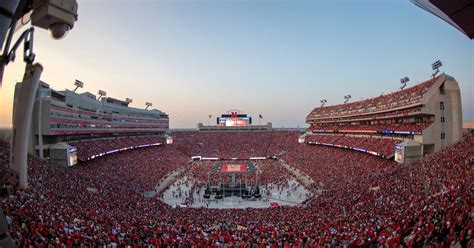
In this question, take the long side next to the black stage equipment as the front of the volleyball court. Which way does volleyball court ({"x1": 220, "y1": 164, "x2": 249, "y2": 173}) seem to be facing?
toward the camera

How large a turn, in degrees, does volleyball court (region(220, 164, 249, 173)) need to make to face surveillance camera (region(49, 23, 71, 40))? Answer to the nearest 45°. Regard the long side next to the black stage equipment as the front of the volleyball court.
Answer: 0° — it already faces it

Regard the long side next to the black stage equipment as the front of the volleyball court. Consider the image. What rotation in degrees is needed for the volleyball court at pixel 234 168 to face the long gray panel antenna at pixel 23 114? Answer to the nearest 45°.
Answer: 0° — it already faces it

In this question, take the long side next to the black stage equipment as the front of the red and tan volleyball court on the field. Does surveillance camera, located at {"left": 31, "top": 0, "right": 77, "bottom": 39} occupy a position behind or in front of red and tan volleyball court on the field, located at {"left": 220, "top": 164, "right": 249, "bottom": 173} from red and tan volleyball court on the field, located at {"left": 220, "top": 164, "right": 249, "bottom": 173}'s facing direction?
in front
